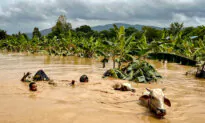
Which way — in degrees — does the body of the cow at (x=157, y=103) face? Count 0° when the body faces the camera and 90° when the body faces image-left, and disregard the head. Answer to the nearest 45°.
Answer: approximately 315°
